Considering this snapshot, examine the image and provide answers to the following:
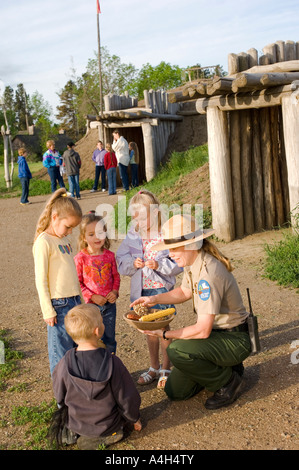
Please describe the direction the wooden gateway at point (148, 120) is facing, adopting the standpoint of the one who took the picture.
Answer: facing the viewer and to the left of the viewer

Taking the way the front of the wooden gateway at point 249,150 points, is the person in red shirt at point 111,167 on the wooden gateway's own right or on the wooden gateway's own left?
on the wooden gateway's own right

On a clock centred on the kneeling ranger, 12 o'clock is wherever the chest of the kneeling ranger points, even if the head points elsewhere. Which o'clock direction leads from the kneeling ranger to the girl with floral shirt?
The girl with floral shirt is roughly at 2 o'clock from the kneeling ranger.

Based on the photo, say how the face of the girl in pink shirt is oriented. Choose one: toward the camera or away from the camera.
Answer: toward the camera

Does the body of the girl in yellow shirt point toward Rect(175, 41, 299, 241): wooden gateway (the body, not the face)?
no

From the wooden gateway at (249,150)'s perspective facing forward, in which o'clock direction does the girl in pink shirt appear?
The girl in pink shirt is roughly at 11 o'clock from the wooden gateway.

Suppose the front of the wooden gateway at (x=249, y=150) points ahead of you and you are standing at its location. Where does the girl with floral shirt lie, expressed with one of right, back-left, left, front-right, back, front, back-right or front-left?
front-left

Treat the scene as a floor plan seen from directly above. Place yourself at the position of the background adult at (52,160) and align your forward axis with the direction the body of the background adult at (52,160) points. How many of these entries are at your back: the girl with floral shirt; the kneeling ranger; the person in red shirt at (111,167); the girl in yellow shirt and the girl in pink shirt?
0

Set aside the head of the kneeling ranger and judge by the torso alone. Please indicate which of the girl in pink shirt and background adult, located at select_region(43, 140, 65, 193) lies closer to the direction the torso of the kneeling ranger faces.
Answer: the girl in pink shirt

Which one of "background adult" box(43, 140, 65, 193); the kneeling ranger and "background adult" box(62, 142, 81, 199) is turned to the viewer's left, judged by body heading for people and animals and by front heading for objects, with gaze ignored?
the kneeling ranger

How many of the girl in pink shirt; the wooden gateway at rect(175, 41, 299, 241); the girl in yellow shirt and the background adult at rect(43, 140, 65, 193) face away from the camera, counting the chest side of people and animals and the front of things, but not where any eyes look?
0

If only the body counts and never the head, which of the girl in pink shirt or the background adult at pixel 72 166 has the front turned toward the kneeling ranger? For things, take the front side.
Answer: the girl in pink shirt

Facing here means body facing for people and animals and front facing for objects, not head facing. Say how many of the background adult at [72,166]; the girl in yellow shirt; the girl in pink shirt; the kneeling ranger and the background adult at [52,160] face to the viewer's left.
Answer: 1
